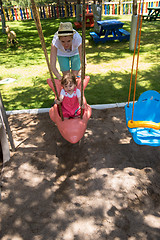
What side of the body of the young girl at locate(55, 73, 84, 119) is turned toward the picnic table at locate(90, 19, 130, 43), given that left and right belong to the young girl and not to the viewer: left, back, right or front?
back

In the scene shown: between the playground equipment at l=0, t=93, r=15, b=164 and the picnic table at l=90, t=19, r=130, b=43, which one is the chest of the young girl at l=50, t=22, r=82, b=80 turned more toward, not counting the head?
the playground equipment

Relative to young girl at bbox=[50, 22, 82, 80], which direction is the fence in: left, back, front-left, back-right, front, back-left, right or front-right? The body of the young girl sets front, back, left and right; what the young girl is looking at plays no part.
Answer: back

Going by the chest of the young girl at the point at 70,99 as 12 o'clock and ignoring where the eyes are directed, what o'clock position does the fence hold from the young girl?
The fence is roughly at 6 o'clock from the young girl.

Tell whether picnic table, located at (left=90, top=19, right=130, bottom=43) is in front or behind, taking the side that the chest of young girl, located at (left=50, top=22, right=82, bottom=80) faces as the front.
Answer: behind

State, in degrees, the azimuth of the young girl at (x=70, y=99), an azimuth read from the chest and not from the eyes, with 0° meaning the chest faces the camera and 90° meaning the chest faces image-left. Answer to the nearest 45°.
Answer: approximately 0°

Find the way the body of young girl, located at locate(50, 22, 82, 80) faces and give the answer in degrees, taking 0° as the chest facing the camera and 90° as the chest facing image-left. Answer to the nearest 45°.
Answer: approximately 0°
